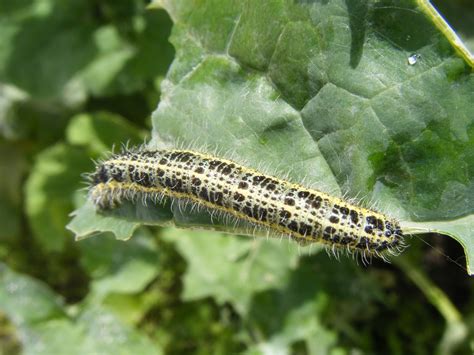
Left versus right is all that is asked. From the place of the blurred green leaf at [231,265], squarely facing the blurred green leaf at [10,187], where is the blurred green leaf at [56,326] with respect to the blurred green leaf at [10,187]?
left

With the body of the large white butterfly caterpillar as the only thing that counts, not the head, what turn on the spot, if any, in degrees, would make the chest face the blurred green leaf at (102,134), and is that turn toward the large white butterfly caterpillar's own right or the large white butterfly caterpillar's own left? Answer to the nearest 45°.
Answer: approximately 135° to the large white butterfly caterpillar's own left

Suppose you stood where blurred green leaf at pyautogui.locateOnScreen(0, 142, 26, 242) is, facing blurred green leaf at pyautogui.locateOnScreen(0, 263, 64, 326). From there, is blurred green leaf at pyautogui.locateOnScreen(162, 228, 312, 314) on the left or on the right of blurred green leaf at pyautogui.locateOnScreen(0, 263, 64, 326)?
left

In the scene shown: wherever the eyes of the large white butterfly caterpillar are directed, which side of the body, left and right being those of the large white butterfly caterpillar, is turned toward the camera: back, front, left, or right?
right
